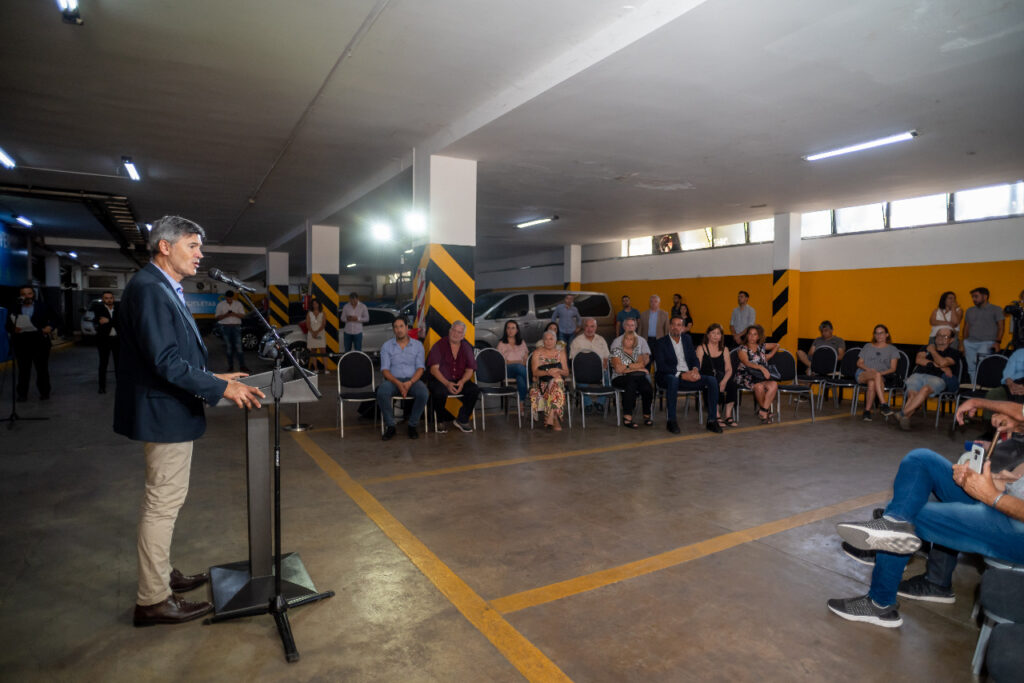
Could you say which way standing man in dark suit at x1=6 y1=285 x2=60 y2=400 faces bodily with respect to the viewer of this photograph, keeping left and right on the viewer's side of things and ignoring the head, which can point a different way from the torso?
facing the viewer

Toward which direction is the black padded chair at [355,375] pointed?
toward the camera

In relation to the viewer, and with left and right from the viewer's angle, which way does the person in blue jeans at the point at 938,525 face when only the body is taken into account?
facing to the left of the viewer

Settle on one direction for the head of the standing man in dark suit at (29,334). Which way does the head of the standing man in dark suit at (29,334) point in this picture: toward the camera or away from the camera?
toward the camera

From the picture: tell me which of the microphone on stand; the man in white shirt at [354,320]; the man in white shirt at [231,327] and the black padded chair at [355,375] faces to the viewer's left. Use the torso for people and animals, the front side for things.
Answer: the microphone on stand

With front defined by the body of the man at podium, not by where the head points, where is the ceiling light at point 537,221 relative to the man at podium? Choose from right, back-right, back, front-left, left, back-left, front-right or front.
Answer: front-left

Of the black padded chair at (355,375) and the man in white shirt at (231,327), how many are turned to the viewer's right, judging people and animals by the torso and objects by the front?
0

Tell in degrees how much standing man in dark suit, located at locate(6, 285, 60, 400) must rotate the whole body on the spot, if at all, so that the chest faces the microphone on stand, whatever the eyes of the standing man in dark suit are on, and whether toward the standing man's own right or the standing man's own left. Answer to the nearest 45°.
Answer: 0° — they already face it

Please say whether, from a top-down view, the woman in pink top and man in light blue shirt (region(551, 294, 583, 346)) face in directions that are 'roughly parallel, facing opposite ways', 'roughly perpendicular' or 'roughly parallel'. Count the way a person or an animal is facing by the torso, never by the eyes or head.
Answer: roughly parallel

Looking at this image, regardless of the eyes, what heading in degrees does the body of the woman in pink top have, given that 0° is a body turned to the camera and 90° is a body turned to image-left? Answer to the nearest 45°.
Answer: approximately 0°

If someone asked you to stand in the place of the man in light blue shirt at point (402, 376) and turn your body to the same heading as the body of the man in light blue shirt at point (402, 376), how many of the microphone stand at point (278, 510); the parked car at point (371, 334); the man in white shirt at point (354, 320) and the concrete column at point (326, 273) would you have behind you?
3

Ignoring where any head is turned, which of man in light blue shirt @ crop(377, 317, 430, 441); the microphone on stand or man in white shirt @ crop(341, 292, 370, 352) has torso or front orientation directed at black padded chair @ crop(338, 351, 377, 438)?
the man in white shirt

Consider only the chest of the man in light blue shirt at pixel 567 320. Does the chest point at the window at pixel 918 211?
no

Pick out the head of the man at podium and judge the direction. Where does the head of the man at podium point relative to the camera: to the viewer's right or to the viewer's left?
to the viewer's right

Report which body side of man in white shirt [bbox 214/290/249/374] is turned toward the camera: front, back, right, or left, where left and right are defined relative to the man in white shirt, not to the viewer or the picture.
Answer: front

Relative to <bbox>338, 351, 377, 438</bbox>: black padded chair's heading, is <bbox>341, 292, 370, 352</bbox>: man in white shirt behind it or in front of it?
behind

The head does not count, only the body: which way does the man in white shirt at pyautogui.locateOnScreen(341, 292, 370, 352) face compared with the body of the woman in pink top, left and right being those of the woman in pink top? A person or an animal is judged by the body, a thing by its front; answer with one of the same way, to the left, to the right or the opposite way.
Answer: the same way

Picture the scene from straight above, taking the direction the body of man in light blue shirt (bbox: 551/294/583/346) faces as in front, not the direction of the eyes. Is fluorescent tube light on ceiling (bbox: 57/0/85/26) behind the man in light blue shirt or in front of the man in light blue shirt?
in front
